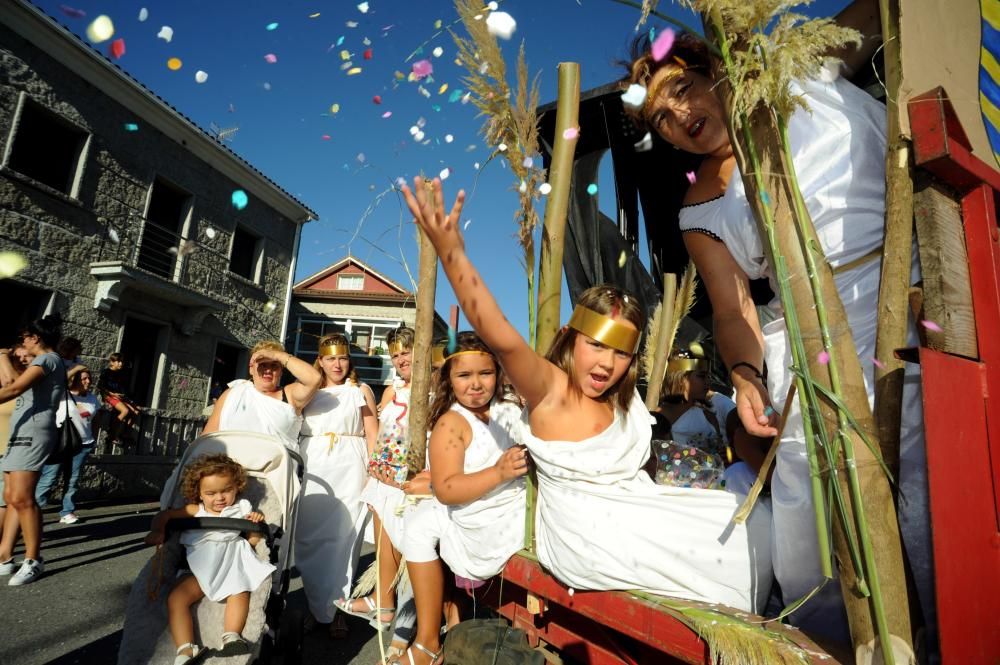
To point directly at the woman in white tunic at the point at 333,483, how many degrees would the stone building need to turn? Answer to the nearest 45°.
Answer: approximately 45° to its right

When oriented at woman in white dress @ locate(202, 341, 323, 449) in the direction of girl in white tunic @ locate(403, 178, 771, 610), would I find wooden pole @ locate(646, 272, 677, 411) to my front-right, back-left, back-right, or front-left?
front-left

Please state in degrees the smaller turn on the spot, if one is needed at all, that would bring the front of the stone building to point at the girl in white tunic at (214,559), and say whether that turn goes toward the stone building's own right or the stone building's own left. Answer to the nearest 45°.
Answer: approximately 45° to the stone building's own right

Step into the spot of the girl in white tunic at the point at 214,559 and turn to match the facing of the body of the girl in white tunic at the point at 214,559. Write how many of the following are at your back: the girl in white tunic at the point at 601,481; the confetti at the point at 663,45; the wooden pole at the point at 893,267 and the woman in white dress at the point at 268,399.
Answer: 1

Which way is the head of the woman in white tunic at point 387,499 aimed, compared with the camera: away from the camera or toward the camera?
toward the camera

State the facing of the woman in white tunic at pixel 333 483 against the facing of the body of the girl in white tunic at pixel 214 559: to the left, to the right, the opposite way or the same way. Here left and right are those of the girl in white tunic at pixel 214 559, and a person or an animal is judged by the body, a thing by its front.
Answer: the same way

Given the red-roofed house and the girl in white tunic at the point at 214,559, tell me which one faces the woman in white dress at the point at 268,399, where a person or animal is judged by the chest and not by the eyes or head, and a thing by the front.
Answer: the red-roofed house

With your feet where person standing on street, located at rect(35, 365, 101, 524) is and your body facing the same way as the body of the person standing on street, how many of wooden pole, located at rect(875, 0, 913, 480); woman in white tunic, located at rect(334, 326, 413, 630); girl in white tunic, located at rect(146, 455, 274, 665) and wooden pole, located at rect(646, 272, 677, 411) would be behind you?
0

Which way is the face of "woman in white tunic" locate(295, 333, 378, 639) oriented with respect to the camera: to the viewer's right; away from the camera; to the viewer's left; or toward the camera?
toward the camera

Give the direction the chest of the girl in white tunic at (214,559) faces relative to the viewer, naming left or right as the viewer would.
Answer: facing the viewer

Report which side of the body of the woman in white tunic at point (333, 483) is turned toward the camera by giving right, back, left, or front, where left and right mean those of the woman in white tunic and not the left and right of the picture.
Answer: front

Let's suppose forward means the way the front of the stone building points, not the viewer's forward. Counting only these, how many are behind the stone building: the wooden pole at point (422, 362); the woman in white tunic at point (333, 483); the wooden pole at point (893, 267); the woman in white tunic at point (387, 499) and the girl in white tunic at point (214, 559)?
0

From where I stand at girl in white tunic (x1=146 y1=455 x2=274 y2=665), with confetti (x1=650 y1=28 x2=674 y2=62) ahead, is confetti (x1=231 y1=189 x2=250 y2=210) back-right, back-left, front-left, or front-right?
back-left

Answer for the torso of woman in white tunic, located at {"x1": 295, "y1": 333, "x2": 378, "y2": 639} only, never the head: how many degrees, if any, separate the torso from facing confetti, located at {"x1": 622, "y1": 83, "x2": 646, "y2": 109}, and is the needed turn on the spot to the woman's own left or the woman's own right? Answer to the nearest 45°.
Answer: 0° — they already face it

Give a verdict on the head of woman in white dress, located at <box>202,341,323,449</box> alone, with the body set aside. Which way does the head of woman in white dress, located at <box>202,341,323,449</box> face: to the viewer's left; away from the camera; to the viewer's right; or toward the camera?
toward the camera

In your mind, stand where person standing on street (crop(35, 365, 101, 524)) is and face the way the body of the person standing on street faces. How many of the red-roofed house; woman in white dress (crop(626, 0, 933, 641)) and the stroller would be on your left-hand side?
1

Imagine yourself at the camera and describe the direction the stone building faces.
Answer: facing the viewer and to the right of the viewer

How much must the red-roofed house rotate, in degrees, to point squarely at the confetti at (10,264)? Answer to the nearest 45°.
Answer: approximately 45° to its right
